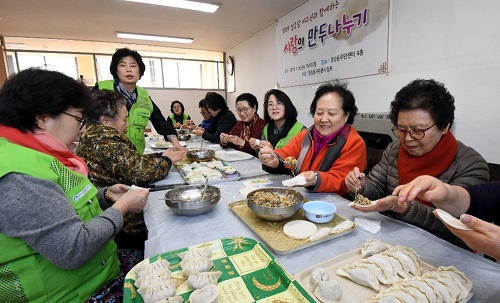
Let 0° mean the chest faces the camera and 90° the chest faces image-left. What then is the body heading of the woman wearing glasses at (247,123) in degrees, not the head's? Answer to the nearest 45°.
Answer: approximately 45°

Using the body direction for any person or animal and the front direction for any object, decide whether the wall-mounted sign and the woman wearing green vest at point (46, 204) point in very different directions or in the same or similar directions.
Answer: very different directions

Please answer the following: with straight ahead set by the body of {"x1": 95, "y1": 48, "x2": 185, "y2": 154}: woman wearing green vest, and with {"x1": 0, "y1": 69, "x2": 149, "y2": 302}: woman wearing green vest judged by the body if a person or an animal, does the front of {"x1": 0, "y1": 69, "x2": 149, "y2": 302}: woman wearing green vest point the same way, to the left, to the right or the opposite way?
to the left

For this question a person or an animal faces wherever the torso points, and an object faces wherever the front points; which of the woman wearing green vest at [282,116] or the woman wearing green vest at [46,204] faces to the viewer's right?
the woman wearing green vest at [46,204]

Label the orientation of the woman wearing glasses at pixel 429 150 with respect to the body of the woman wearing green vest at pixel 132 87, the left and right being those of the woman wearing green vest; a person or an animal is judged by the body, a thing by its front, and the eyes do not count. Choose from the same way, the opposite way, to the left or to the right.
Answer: to the right

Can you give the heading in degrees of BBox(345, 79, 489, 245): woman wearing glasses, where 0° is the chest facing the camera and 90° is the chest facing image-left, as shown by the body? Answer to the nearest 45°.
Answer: approximately 45°

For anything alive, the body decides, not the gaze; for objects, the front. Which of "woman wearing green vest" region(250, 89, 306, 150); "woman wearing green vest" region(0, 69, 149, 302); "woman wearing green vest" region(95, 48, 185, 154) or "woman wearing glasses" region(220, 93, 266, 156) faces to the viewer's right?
"woman wearing green vest" region(0, 69, 149, 302)

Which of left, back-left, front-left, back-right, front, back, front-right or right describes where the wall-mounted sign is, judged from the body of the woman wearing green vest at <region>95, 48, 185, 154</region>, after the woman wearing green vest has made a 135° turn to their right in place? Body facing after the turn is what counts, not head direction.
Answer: back-right

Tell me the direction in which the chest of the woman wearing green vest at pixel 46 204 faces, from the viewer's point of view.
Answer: to the viewer's right
